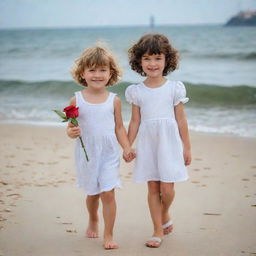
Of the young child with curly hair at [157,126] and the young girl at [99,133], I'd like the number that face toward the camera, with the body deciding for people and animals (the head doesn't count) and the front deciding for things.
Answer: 2

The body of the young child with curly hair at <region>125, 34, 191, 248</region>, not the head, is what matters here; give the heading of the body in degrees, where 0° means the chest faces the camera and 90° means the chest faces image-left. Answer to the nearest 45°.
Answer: approximately 0°
